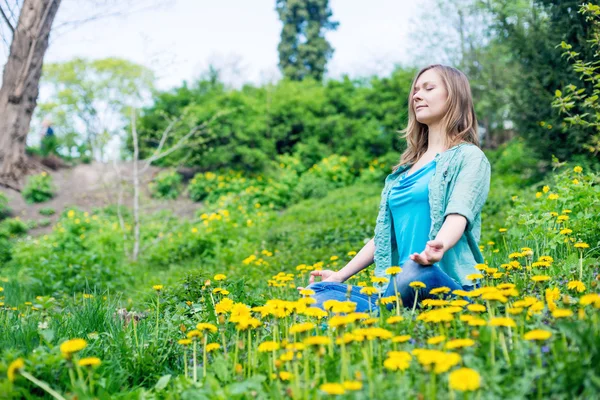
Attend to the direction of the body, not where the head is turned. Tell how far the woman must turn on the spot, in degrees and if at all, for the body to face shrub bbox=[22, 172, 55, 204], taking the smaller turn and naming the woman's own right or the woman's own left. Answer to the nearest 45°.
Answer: approximately 90° to the woman's own right

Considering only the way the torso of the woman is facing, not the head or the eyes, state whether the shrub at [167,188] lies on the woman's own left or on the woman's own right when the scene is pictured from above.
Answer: on the woman's own right

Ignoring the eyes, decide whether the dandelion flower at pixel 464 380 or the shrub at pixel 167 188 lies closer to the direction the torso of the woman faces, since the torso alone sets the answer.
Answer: the dandelion flower

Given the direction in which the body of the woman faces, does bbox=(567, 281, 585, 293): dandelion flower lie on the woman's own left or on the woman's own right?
on the woman's own left

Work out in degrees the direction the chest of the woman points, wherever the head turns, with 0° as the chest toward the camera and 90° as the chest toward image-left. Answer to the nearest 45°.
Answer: approximately 45°

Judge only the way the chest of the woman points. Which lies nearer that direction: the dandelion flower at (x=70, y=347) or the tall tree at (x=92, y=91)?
the dandelion flower

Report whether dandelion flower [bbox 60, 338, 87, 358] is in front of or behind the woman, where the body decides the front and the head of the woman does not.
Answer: in front

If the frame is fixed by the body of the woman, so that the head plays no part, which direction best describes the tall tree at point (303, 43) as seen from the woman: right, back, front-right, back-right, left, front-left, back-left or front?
back-right

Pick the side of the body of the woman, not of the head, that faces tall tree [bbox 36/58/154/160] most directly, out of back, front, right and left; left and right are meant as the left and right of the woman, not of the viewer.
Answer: right

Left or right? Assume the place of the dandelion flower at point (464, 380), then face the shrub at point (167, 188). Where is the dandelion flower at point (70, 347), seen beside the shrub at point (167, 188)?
left

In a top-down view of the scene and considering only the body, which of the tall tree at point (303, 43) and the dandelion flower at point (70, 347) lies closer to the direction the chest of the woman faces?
the dandelion flower
